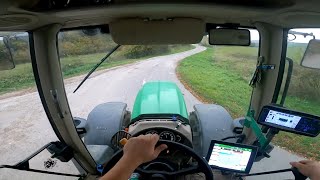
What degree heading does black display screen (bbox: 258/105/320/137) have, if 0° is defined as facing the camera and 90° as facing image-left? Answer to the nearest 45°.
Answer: approximately 0°
